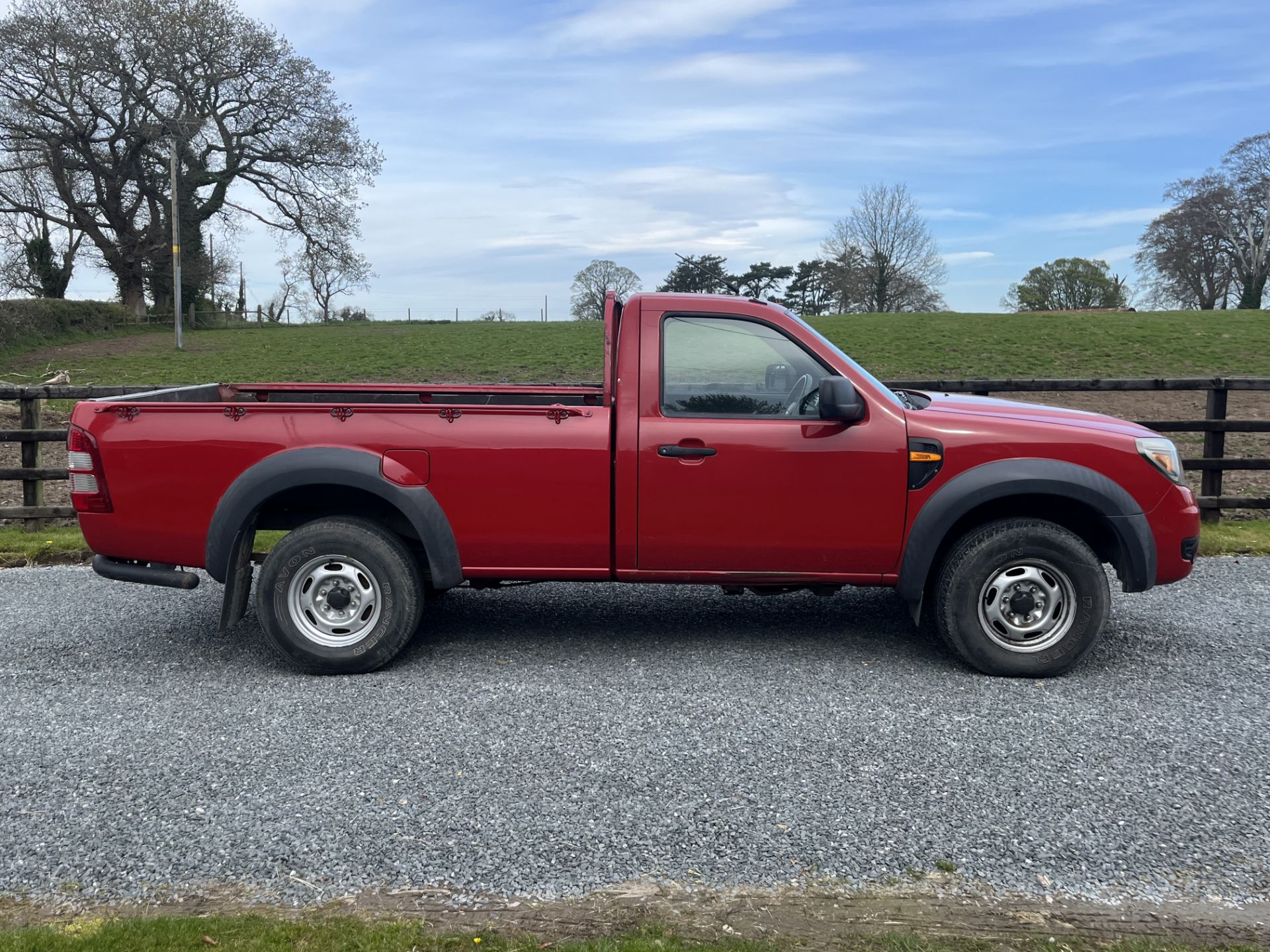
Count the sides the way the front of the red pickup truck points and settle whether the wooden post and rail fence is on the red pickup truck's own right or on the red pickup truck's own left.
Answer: on the red pickup truck's own left

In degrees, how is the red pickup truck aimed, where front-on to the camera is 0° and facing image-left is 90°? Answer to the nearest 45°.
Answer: approximately 270°

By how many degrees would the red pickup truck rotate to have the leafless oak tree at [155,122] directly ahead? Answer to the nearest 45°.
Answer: approximately 135° to its left

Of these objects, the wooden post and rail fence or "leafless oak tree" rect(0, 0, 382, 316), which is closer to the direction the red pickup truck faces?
the wooden post and rail fence
